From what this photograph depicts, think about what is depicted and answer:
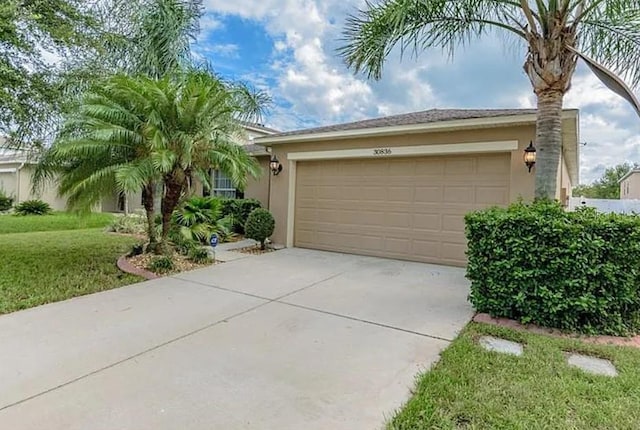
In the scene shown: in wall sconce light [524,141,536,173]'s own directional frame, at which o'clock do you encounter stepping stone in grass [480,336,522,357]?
The stepping stone in grass is roughly at 12 o'clock from the wall sconce light.

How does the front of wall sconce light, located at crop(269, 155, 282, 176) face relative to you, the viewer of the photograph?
facing the viewer and to the left of the viewer

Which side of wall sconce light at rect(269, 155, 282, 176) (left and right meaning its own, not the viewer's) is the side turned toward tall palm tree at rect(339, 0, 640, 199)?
left

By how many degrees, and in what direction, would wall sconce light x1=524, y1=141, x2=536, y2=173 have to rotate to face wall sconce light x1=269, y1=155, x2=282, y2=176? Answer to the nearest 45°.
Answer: approximately 90° to its right

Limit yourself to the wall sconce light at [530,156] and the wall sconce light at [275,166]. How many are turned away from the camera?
0

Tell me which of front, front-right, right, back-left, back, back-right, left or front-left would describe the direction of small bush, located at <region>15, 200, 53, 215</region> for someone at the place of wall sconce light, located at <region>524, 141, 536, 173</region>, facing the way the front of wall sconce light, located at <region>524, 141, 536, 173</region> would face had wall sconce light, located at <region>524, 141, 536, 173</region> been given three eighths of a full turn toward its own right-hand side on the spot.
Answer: front-left

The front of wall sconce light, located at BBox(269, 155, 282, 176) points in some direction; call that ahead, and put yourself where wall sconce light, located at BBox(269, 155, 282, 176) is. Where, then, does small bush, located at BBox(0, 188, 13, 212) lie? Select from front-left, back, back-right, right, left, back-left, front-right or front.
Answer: right

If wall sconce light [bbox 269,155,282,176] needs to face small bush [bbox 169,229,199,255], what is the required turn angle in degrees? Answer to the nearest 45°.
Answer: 0° — it already faces it

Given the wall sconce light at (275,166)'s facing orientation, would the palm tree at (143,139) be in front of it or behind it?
in front

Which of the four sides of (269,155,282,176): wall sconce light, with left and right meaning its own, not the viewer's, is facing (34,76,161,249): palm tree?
front

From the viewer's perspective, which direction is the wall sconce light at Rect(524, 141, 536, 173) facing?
toward the camera

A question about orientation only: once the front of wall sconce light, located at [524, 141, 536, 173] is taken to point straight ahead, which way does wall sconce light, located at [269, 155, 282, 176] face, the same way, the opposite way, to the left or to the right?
the same way

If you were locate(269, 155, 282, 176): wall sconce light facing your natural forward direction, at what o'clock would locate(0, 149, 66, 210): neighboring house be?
The neighboring house is roughly at 3 o'clock from the wall sconce light.

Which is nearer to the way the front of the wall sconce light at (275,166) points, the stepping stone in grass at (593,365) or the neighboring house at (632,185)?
the stepping stone in grass

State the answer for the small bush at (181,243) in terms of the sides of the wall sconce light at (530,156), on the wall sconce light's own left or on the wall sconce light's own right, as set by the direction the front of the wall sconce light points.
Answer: on the wall sconce light's own right

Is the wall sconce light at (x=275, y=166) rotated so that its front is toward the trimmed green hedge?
no

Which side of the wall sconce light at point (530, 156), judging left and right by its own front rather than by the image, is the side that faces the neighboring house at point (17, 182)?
right

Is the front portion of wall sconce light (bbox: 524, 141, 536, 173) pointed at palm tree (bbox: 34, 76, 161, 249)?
no
